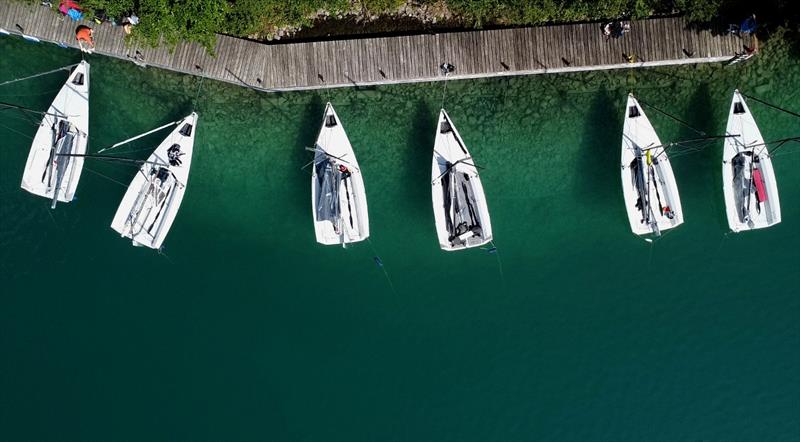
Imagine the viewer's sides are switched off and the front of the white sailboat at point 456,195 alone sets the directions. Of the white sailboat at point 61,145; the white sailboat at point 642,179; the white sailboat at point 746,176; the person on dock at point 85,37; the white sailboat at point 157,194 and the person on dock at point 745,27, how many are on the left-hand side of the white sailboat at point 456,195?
3

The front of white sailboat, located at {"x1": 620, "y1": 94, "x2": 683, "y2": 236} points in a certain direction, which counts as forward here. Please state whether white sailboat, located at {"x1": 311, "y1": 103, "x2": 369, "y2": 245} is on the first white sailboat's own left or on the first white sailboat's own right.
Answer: on the first white sailboat's own left

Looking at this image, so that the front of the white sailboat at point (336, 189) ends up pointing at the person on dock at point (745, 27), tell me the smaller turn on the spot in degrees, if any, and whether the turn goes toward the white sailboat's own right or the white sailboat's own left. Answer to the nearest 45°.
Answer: approximately 90° to the white sailboat's own right

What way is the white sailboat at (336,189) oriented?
away from the camera

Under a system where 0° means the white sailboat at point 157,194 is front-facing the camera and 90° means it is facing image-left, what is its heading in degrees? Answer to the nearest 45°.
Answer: approximately 225°

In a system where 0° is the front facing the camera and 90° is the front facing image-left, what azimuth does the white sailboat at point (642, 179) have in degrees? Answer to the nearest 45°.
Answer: approximately 180°

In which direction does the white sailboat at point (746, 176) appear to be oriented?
away from the camera

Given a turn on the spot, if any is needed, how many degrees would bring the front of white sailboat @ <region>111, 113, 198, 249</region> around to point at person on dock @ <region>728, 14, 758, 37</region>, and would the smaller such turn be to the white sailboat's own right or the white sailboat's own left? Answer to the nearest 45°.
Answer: approximately 90° to the white sailboat's own right

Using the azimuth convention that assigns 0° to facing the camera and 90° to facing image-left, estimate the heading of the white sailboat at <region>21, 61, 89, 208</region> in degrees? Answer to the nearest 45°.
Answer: approximately 180°

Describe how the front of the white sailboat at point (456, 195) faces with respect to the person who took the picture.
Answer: facing away from the viewer
